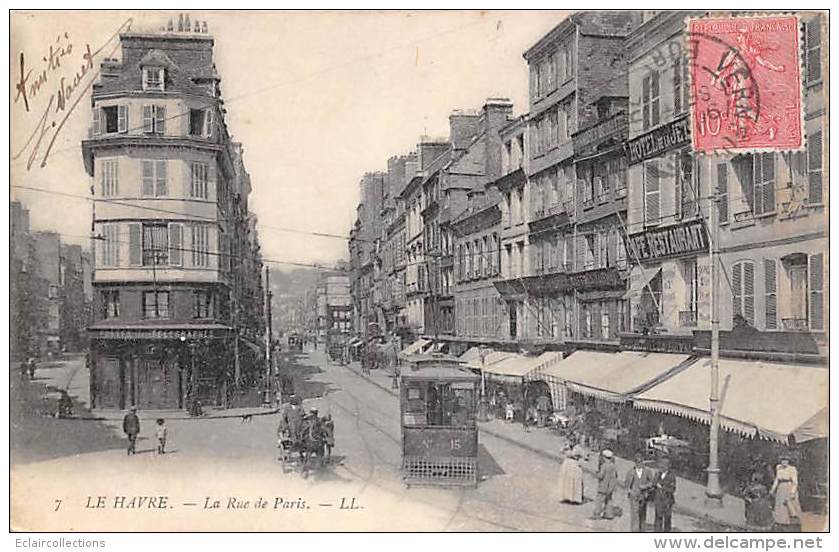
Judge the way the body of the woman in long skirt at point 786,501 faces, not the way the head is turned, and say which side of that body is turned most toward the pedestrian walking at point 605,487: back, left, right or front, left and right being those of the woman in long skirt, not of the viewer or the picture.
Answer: right

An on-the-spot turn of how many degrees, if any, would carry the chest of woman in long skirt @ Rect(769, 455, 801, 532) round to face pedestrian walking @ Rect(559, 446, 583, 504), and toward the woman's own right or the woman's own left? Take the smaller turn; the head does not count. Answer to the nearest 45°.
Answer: approximately 90° to the woman's own right

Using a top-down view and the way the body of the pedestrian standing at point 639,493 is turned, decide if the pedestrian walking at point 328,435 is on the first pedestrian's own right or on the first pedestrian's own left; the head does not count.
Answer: on the first pedestrian's own right
